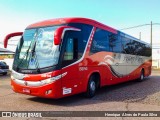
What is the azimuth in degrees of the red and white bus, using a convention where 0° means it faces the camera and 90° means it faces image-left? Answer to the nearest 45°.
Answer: approximately 45°
